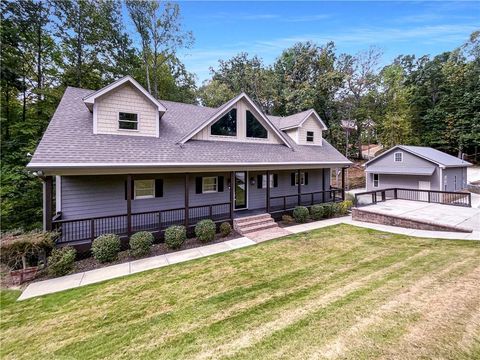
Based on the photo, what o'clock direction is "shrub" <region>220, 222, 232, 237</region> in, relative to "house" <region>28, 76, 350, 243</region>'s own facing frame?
The shrub is roughly at 11 o'clock from the house.

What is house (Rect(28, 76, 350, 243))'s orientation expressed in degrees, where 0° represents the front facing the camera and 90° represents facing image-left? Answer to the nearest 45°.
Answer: approximately 315°

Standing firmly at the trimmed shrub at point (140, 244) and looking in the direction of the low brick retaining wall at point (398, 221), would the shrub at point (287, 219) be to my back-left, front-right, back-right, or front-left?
front-left

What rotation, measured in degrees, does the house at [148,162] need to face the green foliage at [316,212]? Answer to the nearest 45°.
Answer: approximately 45° to its left

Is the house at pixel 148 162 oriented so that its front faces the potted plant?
no

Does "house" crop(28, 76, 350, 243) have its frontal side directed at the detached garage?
no

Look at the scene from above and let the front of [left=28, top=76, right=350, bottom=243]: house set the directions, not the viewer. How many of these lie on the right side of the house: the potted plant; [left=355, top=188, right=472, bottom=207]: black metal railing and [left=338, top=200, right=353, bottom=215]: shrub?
1

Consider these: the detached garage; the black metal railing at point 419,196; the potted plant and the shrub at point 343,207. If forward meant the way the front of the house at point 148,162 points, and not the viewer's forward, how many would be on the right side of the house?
1

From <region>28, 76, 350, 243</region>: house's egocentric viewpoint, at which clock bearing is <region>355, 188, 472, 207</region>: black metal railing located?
The black metal railing is roughly at 10 o'clock from the house.

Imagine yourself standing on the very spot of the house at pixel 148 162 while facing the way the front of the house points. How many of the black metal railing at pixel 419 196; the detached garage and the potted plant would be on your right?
1

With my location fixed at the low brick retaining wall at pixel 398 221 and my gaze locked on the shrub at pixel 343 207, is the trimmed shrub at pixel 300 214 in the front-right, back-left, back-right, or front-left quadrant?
front-left

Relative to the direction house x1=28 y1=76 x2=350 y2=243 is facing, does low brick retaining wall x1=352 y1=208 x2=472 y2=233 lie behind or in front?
in front
